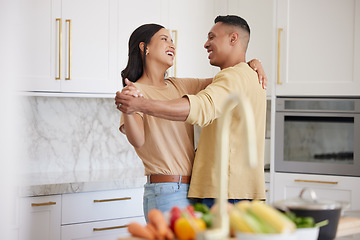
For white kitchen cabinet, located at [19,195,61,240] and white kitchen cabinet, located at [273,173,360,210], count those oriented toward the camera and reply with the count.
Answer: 2

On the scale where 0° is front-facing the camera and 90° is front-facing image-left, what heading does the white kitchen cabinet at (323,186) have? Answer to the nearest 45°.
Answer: approximately 0°

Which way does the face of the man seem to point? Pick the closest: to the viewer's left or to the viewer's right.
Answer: to the viewer's left
